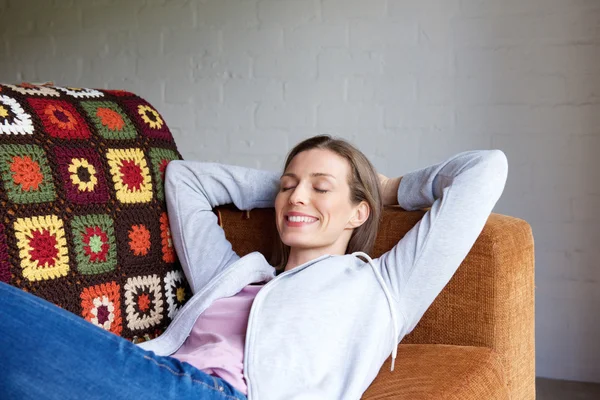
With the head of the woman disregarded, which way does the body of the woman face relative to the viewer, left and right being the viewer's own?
facing the viewer and to the left of the viewer
